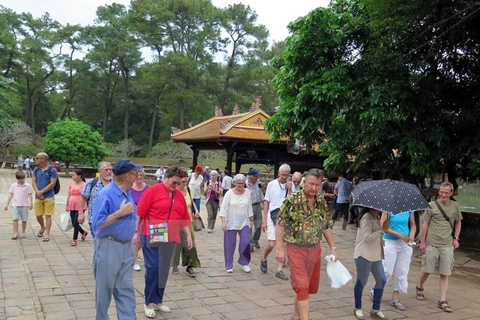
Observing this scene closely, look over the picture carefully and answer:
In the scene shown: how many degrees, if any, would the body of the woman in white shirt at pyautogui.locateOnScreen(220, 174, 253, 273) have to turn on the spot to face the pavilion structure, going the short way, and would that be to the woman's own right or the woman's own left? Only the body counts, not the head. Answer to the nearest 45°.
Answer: approximately 180°

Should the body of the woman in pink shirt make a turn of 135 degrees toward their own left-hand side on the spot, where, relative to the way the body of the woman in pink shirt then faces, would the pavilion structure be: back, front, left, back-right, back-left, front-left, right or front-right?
front-left

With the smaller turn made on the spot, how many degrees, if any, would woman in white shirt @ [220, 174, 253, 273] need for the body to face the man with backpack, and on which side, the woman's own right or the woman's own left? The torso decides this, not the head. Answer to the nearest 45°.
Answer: approximately 135° to the woman's own right

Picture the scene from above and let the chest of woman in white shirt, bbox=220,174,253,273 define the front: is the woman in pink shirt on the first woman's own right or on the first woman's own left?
on the first woman's own right

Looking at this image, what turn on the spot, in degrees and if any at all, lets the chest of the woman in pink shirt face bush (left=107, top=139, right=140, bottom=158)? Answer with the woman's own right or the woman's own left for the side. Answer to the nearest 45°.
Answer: approximately 135° to the woman's own right

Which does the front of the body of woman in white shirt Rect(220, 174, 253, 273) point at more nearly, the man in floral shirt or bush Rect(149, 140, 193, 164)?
the man in floral shirt

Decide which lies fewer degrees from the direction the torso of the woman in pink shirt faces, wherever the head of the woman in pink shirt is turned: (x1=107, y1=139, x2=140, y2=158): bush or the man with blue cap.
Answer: the man with blue cap

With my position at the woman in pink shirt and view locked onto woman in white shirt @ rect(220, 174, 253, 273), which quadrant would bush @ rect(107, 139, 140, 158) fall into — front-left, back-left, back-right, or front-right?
back-left

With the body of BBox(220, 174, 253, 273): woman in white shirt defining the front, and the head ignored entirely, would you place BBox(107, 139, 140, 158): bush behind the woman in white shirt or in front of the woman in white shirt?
behind

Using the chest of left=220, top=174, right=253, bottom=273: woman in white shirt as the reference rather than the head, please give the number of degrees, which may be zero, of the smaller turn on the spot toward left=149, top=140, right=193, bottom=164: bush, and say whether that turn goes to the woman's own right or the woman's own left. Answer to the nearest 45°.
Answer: approximately 180°

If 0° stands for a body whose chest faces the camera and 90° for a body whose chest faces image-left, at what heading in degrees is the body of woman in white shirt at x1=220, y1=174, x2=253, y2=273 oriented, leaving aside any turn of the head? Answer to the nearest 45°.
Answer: approximately 0°

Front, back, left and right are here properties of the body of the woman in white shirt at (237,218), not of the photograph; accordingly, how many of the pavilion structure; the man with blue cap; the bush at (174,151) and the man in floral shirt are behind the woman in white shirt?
2
